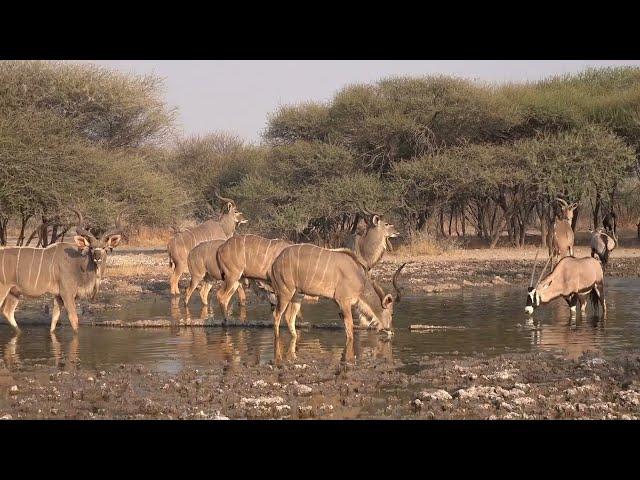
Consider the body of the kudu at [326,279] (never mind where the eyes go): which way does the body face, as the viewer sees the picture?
to the viewer's right

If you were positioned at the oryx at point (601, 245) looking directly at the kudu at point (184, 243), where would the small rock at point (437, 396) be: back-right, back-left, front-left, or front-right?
front-left

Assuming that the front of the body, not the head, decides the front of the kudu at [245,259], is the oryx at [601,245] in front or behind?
in front

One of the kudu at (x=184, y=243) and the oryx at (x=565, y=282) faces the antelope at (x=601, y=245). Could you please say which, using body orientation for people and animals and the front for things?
the kudu at (x=184, y=243)

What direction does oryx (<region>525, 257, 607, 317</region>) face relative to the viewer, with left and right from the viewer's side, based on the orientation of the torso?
facing to the left of the viewer

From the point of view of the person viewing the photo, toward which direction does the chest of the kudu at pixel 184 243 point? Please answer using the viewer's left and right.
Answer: facing to the right of the viewer

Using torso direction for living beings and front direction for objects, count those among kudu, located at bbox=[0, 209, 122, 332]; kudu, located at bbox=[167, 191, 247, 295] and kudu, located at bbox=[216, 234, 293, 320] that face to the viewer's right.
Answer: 3

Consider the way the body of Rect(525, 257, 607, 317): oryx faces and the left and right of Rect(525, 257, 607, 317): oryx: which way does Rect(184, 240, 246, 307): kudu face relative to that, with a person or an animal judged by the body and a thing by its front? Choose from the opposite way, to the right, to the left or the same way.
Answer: the opposite way

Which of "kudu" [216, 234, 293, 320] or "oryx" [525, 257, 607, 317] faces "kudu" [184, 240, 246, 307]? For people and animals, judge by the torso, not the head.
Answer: "oryx" [525, 257, 607, 317]

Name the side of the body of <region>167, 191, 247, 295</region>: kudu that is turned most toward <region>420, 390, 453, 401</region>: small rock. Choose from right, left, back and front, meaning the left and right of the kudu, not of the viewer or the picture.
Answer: right

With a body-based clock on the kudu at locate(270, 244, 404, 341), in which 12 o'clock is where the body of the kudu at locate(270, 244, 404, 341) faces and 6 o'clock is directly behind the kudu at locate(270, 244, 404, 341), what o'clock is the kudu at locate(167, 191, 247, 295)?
the kudu at locate(167, 191, 247, 295) is roughly at 8 o'clock from the kudu at locate(270, 244, 404, 341).

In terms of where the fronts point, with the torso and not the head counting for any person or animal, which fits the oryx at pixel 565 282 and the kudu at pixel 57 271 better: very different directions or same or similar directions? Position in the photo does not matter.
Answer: very different directions

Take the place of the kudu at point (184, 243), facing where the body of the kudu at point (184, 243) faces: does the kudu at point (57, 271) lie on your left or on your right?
on your right

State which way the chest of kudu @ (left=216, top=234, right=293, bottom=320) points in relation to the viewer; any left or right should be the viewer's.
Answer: facing to the right of the viewer

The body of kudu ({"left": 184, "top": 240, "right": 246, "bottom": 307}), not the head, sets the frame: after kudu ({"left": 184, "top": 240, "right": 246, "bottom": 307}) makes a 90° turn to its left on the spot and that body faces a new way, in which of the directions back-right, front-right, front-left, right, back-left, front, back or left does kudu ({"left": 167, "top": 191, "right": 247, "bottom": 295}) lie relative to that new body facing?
front

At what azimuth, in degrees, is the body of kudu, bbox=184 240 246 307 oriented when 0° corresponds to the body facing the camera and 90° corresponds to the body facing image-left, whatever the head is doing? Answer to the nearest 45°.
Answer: approximately 270°

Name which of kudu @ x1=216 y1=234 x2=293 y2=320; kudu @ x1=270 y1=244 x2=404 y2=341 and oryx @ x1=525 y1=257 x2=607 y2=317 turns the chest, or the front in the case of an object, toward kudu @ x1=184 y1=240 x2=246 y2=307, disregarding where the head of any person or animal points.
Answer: oryx @ x1=525 y1=257 x2=607 y2=317

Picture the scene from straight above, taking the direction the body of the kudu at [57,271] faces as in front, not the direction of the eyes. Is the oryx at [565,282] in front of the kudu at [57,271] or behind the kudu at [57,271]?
in front
